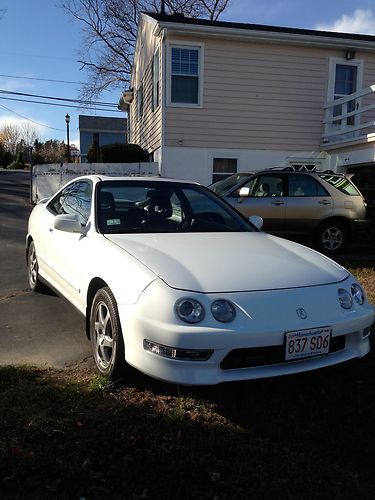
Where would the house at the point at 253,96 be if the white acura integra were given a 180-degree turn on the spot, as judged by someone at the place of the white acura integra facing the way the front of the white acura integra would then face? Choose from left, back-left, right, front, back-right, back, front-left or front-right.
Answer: front-right

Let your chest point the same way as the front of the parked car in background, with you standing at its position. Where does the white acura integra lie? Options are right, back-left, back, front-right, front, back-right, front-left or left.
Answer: left

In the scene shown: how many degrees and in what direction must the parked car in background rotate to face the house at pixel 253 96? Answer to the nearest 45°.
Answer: approximately 90° to its right

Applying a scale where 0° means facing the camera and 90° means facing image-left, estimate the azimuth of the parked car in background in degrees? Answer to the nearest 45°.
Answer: approximately 90°

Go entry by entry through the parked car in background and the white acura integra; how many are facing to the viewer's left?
1

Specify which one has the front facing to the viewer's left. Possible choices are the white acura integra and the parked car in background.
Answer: the parked car in background

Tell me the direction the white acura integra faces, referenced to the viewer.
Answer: facing the viewer and to the right of the viewer

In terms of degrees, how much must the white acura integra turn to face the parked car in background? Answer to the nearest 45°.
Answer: approximately 135° to its left
